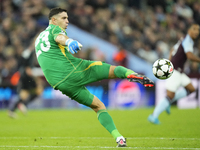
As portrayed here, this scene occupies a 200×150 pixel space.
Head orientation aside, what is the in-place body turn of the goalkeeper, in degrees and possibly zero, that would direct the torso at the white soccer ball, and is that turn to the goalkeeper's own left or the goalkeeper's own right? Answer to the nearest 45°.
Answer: approximately 45° to the goalkeeper's own right

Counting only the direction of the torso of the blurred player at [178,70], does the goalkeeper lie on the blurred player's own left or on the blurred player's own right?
on the blurred player's own right

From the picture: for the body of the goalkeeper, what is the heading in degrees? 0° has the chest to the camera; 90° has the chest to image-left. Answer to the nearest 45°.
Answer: approximately 225°

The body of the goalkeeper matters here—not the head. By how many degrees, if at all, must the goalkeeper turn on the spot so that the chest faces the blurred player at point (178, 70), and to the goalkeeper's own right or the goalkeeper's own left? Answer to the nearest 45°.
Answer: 0° — they already face them

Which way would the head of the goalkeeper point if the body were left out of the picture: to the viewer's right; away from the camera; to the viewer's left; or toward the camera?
to the viewer's right
